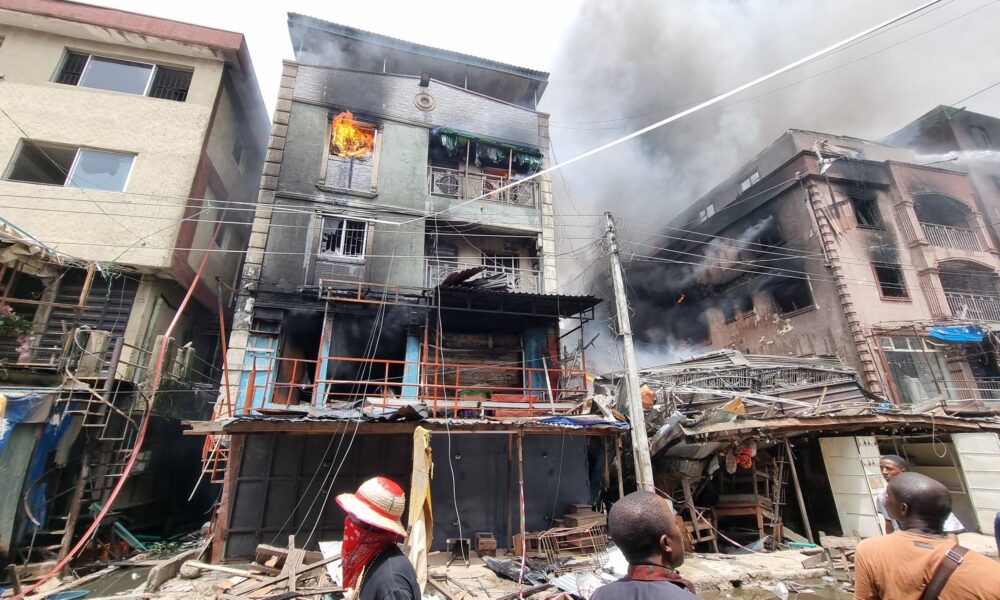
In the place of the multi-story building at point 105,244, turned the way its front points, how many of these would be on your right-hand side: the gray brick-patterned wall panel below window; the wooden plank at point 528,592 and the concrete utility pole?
0

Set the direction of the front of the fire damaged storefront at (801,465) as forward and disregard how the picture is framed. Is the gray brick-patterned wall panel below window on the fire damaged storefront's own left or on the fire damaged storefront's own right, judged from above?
on the fire damaged storefront's own right

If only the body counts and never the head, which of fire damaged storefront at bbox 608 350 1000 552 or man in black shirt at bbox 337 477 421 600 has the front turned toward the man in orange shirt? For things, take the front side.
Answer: the fire damaged storefront

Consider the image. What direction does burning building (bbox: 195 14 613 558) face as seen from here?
toward the camera

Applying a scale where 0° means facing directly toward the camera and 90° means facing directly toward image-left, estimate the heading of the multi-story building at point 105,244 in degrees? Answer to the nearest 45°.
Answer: approximately 0°

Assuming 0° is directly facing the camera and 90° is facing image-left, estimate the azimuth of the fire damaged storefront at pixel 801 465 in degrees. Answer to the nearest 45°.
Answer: approximately 0°

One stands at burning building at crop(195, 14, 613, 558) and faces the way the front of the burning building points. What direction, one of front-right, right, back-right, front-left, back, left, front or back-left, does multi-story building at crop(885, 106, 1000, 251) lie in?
left

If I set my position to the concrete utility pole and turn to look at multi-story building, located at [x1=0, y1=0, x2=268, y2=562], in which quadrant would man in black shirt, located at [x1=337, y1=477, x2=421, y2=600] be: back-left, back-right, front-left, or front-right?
front-left

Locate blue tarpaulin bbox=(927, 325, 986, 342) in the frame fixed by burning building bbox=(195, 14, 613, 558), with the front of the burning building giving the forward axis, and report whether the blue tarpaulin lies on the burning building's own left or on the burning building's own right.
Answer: on the burning building's own left

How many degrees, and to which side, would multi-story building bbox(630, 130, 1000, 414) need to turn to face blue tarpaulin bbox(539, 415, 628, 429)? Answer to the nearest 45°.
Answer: approximately 45° to its right

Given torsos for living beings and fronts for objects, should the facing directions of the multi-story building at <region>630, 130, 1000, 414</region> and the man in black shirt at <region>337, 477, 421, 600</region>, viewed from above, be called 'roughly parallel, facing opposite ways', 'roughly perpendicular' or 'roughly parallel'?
roughly perpendicular

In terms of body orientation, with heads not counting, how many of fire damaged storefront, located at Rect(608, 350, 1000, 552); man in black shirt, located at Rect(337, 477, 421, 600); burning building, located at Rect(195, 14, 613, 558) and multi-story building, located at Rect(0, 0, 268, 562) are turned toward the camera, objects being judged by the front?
3

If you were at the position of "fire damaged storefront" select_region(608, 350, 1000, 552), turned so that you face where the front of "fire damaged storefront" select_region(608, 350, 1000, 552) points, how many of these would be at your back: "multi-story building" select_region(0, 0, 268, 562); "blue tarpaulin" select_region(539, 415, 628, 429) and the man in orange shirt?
0
